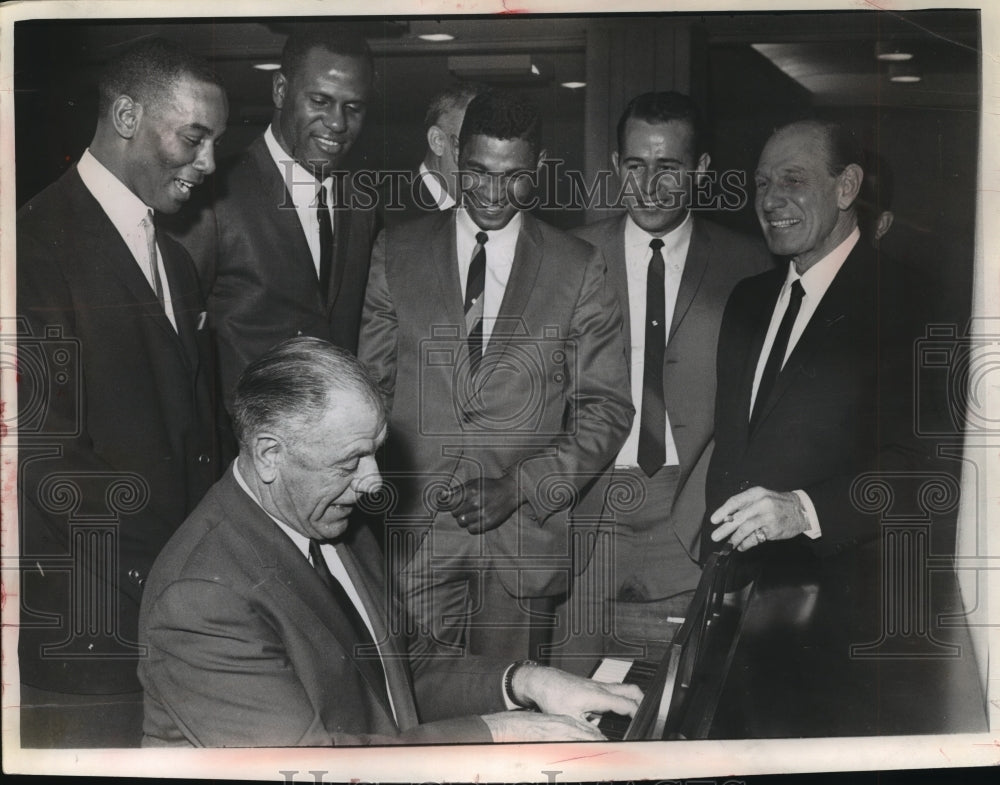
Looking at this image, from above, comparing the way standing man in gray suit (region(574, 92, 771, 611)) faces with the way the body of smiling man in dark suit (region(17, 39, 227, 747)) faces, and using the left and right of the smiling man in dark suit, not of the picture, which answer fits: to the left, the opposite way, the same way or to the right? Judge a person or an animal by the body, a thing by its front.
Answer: to the right

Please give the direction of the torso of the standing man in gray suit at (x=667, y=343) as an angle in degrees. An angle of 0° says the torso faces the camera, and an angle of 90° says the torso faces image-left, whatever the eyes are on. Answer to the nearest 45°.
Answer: approximately 0°

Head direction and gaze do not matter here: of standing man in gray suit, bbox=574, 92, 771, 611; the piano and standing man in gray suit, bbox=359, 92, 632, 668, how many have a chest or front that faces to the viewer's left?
1

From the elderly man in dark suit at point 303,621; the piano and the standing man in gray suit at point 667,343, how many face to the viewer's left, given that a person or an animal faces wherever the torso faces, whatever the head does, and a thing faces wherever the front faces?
1

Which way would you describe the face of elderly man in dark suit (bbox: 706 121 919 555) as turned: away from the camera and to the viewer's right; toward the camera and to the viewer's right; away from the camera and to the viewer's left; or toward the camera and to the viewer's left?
toward the camera and to the viewer's left

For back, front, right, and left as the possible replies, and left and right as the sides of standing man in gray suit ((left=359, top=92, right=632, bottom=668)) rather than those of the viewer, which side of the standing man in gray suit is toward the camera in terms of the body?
front

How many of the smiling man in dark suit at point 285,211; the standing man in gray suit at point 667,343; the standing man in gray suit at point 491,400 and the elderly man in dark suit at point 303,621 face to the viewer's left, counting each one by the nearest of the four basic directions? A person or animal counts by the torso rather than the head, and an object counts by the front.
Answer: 0

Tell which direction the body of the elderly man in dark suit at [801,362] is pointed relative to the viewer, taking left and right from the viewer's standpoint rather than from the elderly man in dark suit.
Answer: facing the viewer and to the left of the viewer

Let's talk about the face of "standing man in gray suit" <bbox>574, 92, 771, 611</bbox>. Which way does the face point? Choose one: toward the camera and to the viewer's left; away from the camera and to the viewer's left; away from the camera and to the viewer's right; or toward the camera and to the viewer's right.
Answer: toward the camera and to the viewer's left

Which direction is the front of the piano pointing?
to the viewer's left

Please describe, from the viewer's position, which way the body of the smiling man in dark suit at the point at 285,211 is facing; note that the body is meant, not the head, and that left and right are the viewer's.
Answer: facing the viewer and to the right of the viewer

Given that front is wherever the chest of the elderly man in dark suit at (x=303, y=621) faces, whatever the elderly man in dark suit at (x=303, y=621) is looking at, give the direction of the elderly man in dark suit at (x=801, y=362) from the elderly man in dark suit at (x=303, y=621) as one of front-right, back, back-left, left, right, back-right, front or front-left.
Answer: front-left

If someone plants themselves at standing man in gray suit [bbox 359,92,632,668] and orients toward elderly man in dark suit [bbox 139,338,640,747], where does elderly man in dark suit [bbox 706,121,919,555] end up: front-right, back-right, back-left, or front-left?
back-left

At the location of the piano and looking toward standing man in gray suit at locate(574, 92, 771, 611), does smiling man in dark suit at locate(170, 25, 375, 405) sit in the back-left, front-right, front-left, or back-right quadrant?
front-left
